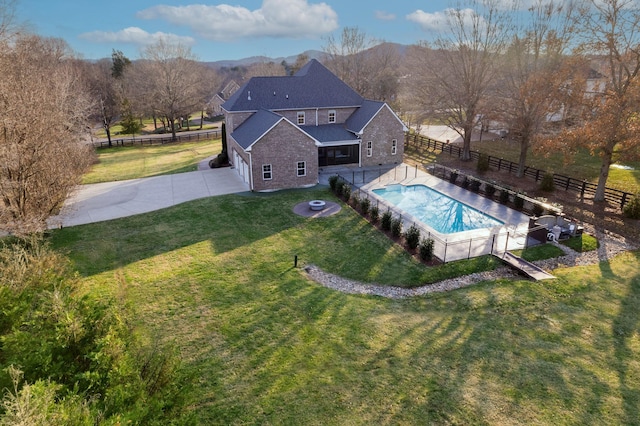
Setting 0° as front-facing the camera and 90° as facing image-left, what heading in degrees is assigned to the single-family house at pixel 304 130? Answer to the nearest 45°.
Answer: approximately 180°

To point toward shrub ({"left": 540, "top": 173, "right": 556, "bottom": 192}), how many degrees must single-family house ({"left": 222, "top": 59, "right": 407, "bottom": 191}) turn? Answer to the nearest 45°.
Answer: approximately 135° to its right

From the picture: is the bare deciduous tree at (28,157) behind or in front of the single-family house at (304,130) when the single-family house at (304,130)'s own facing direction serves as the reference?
behind

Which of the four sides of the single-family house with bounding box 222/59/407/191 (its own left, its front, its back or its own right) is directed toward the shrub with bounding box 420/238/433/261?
back

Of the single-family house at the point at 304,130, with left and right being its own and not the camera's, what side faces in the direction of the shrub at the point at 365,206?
back

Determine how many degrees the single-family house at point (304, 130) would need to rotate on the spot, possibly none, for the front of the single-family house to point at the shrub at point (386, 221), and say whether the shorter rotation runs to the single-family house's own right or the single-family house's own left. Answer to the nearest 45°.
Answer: approximately 180°

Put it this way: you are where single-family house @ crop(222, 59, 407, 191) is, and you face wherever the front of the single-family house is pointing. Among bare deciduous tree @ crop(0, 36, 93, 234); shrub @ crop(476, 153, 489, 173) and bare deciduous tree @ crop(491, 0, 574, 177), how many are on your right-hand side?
2

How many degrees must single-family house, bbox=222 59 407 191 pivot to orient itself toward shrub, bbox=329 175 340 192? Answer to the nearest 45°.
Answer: approximately 180°

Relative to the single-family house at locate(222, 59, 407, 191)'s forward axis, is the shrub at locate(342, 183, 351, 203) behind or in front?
behind

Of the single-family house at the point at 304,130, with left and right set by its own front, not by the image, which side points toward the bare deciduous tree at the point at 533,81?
right

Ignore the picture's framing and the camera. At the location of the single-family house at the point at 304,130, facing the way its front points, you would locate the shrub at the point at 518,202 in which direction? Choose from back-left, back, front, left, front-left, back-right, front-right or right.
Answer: back-right

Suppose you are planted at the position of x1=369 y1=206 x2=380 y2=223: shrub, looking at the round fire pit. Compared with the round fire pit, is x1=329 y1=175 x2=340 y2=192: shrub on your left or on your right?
right

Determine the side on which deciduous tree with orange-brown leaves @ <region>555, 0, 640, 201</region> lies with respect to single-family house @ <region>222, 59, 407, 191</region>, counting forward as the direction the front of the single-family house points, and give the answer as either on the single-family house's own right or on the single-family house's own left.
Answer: on the single-family house's own right

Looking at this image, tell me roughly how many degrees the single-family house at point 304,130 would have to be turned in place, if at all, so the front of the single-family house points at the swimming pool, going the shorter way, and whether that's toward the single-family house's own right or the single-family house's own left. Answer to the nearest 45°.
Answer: approximately 135° to the single-family house's own right

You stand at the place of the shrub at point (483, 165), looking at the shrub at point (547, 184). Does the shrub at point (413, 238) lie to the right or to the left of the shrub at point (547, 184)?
right

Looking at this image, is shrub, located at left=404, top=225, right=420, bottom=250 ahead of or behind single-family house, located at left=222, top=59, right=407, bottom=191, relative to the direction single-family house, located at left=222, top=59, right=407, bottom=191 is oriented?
behind

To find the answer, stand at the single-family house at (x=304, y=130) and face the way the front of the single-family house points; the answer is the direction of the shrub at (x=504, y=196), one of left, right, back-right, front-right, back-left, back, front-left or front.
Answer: back-right
